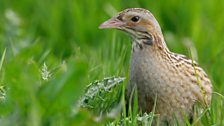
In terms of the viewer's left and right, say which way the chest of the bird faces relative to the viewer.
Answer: facing the viewer and to the left of the viewer
